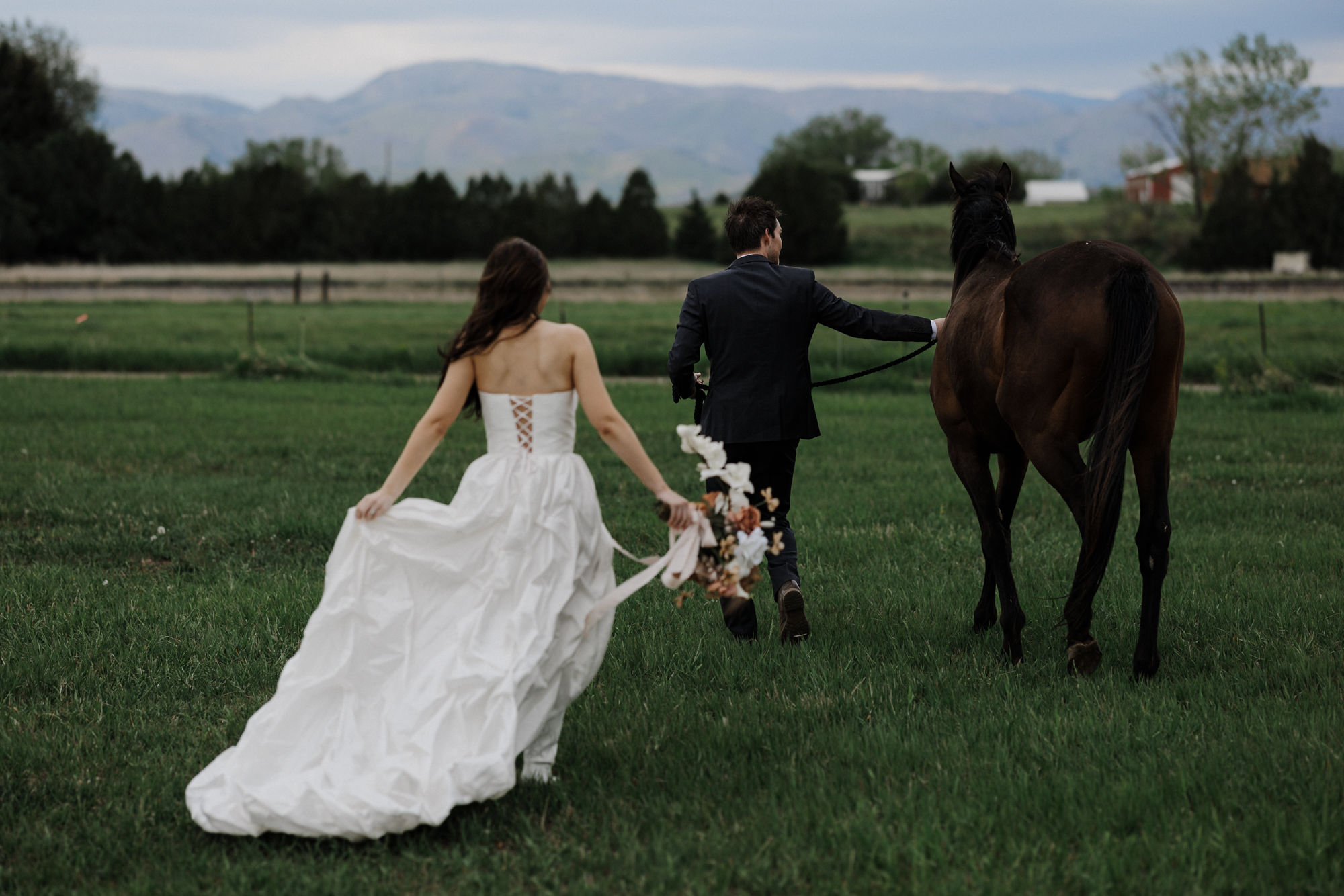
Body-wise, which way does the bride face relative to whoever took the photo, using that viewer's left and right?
facing away from the viewer

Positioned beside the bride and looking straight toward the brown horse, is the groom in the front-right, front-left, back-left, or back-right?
front-left

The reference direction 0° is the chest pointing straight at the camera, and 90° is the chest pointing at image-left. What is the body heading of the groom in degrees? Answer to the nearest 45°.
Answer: approximately 180°

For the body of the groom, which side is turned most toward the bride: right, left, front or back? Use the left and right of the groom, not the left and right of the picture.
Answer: back

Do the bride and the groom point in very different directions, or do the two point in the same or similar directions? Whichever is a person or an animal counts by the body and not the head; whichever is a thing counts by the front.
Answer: same or similar directions

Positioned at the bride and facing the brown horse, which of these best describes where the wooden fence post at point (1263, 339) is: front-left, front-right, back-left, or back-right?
front-left

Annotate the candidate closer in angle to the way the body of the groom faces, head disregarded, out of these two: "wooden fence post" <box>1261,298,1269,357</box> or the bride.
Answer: the wooden fence post

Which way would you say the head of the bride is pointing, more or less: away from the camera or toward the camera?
away from the camera

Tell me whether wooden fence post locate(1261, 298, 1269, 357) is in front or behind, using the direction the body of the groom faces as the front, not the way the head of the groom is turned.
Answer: in front

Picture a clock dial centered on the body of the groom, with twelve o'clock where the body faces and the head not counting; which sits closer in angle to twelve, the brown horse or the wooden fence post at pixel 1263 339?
the wooden fence post

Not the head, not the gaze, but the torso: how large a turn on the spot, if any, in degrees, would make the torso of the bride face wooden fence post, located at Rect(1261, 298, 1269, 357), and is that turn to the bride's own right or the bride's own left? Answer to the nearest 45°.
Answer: approximately 45° to the bride's own right

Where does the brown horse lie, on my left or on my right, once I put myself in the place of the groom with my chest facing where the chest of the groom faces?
on my right

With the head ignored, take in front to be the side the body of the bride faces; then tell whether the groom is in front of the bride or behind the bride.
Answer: in front

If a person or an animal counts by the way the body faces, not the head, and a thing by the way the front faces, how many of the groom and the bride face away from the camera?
2
